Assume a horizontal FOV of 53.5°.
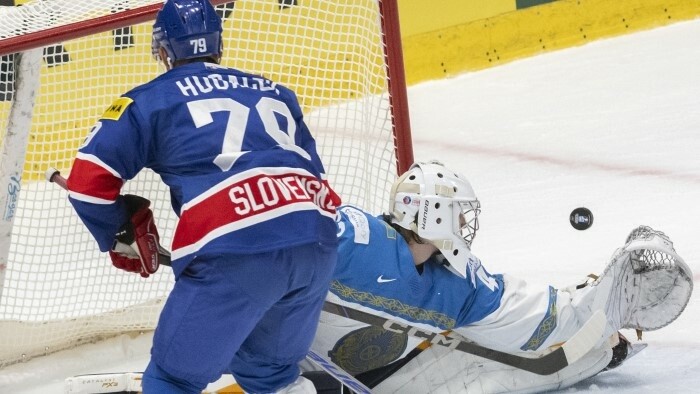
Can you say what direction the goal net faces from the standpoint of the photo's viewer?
facing the viewer and to the right of the viewer

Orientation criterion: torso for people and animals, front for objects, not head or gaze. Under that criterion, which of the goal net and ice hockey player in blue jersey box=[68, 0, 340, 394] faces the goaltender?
the goal net

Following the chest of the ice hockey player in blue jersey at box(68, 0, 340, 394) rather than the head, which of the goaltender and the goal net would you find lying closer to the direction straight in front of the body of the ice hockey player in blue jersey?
the goal net

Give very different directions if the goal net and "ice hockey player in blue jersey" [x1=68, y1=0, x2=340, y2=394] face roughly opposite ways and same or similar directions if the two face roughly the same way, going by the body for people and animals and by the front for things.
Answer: very different directions

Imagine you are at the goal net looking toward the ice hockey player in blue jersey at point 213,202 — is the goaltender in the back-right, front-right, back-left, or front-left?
front-left

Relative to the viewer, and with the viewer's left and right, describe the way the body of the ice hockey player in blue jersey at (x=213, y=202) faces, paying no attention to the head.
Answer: facing away from the viewer and to the left of the viewer

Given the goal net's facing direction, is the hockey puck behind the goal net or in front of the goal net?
in front

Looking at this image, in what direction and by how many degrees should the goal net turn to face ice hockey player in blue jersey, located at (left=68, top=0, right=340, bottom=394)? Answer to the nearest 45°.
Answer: approximately 45° to its right

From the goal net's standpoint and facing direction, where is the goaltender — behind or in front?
in front
